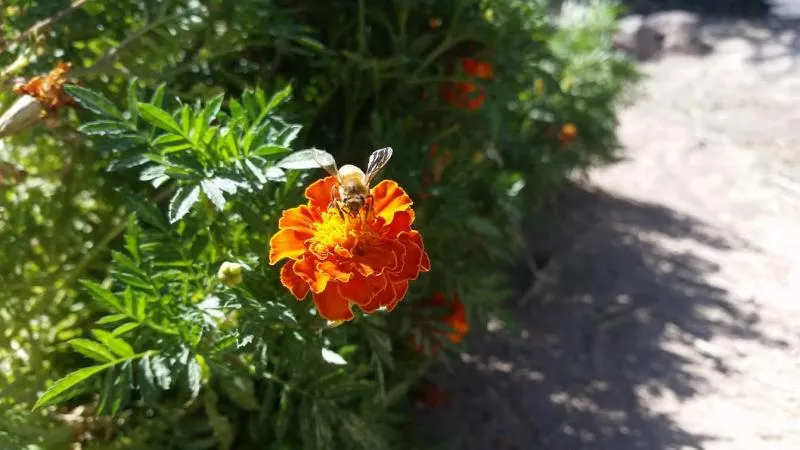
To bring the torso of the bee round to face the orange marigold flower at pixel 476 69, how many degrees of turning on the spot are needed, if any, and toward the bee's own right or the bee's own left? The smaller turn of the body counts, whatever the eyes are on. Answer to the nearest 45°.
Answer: approximately 180°

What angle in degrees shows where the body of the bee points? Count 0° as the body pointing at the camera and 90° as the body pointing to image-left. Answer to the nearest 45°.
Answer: approximately 0°
